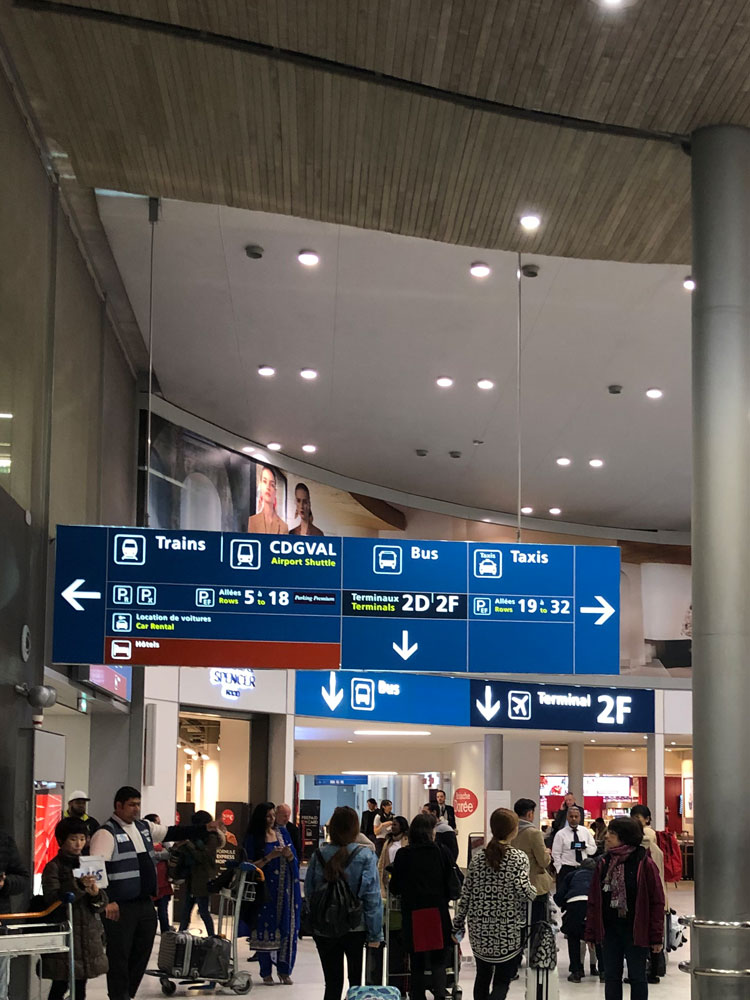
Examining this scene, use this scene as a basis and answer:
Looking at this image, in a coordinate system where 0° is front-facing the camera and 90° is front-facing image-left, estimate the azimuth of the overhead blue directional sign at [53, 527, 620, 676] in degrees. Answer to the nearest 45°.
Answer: approximately 0°

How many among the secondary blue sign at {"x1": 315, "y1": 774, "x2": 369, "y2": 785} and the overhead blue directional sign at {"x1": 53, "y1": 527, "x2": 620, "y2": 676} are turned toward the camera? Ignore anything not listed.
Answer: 2

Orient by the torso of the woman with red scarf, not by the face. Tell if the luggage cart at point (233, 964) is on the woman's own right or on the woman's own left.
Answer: on the woman's own right

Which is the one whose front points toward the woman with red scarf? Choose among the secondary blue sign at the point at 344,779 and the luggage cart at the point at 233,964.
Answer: the secondary blue sign

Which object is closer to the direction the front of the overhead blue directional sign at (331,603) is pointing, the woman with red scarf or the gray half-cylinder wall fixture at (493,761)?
the woman with red scarf
